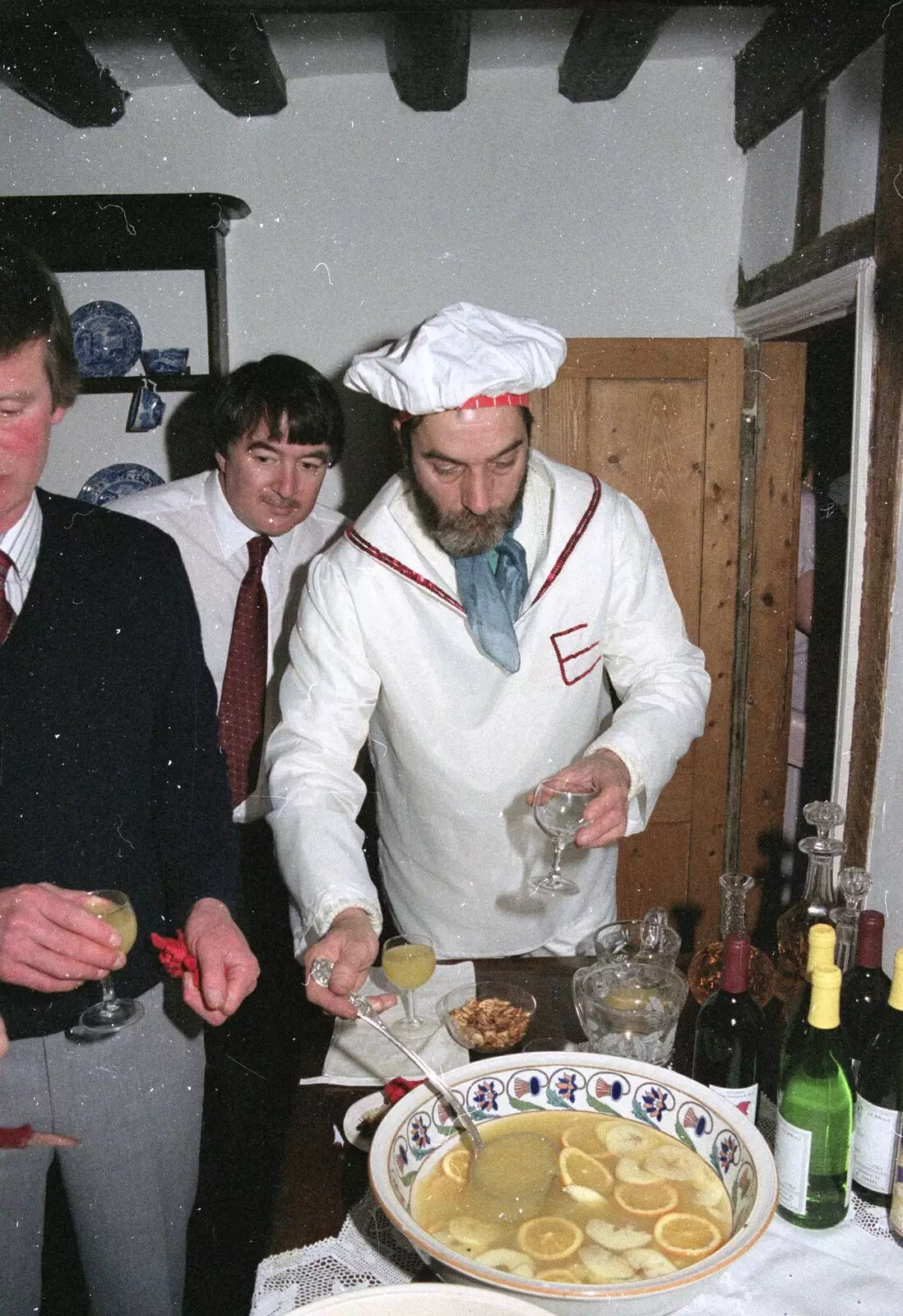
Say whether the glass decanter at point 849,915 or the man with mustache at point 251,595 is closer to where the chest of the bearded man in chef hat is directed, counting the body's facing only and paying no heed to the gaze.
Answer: the glass decanter

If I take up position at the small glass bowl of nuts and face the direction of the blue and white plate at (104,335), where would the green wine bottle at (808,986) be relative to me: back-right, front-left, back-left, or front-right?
back-right

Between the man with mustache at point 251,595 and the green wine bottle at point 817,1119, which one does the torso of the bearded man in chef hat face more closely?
the green wine bottle

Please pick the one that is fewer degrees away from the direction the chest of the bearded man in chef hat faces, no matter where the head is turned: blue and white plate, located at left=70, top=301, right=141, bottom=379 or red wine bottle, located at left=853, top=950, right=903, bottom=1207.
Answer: the red wine bottle

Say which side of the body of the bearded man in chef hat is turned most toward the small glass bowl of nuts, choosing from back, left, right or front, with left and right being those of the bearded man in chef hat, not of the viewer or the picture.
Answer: front

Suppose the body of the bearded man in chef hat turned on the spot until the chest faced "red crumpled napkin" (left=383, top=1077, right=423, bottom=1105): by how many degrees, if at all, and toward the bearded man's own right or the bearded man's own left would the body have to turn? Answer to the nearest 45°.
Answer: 0° — they already face it

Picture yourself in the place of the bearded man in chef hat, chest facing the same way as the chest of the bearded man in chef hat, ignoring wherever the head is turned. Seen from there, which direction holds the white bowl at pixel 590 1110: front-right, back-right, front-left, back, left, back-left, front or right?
front

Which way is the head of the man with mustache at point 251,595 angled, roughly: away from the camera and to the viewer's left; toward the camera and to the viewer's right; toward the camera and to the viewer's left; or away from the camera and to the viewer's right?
toward the camera and to the viewer's right

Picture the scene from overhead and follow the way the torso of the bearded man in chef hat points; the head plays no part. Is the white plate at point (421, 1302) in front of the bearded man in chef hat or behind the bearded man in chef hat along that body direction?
in front

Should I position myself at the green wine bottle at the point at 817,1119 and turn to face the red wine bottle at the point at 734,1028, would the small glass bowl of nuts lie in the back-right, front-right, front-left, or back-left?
front-left

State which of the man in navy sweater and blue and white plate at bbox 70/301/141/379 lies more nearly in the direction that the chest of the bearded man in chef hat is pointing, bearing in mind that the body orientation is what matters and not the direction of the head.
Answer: the man in navy sweater

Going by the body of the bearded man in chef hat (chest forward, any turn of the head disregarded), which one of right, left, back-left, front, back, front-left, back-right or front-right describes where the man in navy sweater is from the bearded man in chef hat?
front-right

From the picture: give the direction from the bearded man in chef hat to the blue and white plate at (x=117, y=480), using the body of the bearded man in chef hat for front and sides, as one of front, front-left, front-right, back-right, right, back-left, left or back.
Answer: back-right

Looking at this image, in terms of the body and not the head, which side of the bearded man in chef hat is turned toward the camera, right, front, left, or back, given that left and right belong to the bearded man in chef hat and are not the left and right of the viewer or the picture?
front

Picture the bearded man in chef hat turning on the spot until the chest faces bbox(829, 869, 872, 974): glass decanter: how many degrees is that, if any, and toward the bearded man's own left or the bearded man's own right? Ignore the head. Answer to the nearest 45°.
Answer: approximately 45° to the bearded man's own left

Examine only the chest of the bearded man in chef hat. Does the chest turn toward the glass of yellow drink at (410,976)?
yes
